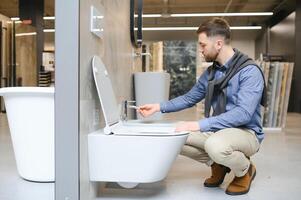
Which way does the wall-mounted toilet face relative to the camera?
to the viewer's right

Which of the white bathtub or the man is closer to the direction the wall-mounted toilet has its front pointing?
the man

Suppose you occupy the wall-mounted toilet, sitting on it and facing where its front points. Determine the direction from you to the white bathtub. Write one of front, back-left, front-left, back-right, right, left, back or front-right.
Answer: back-left

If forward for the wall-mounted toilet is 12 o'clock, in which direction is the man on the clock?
The man is roughly at 11 o'clock from the wall-mounted toilet.

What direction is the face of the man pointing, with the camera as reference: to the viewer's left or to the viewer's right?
to the viewer's left
